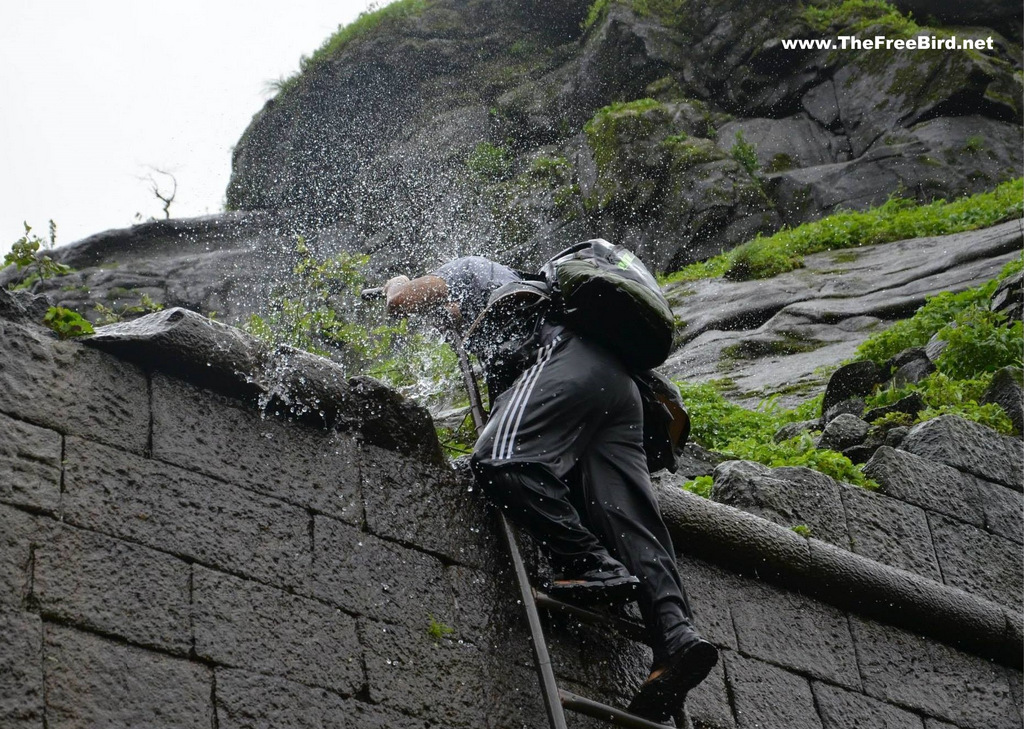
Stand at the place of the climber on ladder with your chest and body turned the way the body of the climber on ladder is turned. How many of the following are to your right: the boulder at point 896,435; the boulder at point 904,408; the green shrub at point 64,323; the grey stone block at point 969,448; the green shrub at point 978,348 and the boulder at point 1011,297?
5

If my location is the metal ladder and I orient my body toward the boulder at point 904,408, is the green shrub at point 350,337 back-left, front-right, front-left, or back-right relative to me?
front-left

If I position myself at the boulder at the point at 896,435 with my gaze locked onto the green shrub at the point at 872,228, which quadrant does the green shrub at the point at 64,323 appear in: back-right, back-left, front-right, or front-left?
back-left

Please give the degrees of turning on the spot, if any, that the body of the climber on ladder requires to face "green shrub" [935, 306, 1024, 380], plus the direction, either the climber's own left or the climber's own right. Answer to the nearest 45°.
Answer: approximately 90° to the climber's own right

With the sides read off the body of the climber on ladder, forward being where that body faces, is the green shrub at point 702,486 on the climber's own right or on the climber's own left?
on the climber's own right

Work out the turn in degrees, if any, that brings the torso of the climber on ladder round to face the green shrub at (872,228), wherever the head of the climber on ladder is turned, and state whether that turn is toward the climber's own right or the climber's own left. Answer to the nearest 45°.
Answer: approximately 45° to the climber's own right

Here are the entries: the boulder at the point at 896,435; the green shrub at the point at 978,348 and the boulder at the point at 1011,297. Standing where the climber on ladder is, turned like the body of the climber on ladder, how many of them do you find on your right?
3

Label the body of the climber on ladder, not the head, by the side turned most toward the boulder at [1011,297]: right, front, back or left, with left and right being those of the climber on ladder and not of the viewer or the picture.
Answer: right

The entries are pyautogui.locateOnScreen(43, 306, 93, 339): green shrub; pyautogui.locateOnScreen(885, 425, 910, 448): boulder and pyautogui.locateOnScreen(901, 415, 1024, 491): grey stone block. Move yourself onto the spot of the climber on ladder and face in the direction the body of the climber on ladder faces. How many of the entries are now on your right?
2

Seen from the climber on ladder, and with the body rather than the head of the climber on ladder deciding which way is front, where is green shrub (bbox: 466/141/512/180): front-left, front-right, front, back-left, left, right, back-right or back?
front-right

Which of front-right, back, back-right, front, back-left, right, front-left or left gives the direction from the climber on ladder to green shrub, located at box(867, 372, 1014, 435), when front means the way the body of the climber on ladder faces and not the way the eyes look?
right

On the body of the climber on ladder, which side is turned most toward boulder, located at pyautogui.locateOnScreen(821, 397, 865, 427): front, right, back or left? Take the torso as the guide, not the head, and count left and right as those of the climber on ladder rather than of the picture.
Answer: right

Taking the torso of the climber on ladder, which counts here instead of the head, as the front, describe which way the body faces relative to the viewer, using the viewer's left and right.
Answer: facing away from the viewer and to the left of the viewer

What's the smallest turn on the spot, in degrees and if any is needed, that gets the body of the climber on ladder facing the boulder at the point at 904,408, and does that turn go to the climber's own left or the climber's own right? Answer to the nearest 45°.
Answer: approximately 90° to the climber's own right
